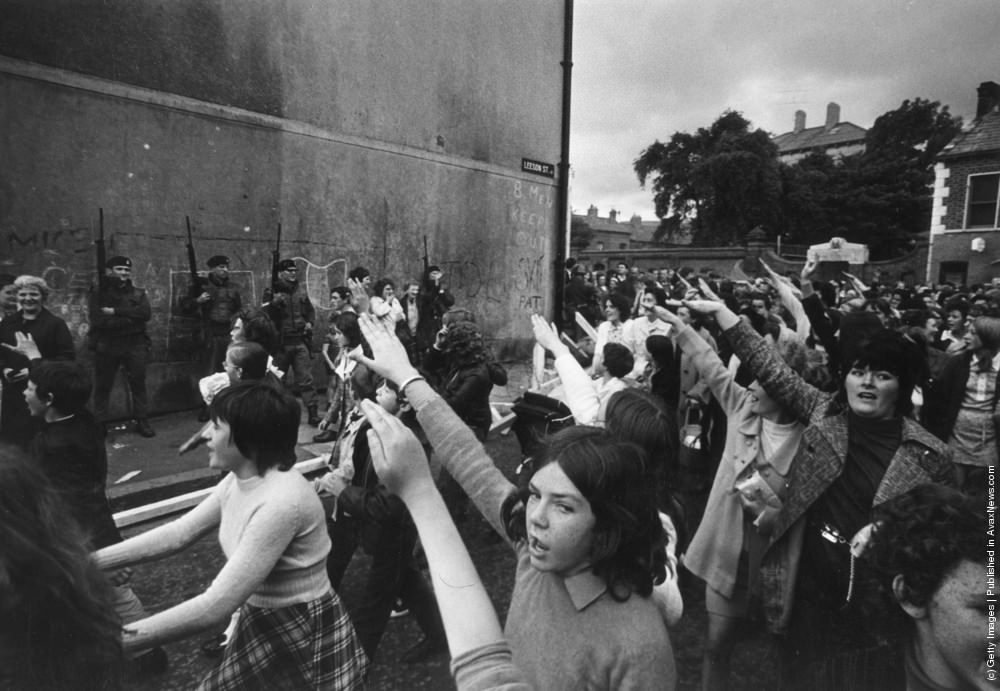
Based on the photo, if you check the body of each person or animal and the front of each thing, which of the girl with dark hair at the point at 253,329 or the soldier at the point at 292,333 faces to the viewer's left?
the girl with dark hair

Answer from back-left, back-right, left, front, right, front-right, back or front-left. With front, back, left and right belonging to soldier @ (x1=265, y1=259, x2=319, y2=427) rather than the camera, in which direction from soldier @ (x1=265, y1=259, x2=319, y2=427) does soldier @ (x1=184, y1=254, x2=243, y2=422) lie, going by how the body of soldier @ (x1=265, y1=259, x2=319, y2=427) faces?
right

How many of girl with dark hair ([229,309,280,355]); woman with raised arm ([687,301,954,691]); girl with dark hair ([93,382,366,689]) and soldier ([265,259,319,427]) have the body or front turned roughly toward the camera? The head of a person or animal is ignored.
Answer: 2

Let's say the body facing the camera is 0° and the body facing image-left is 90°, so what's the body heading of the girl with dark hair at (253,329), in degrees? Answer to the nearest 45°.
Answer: approximately 90°

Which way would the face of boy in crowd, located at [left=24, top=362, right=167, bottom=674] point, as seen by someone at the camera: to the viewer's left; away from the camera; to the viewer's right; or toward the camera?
to the viewer's left

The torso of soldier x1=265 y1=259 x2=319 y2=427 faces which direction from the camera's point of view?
toward the camera

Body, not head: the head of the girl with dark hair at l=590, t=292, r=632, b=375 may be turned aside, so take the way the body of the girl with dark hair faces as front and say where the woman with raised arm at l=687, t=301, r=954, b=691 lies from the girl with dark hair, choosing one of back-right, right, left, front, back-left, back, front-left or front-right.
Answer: front-left

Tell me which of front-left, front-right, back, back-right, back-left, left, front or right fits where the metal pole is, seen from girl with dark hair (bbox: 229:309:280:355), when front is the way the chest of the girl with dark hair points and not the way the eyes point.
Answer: back-right

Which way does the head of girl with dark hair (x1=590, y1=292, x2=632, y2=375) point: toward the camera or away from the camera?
toward the camera

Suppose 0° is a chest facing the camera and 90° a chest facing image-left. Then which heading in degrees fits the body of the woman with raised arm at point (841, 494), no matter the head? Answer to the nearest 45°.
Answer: approximately 0°

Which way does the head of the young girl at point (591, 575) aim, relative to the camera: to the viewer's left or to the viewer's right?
to the viewer's left

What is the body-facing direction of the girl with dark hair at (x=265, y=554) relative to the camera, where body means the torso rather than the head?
to the viewer's left

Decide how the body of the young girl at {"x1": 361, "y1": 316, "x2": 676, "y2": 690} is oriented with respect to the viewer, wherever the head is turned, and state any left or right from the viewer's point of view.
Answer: facing the viewer and to the left of the viewer

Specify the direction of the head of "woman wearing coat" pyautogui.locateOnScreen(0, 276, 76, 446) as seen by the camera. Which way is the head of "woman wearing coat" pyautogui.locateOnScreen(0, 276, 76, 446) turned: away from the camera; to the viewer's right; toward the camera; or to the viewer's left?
toward the camera

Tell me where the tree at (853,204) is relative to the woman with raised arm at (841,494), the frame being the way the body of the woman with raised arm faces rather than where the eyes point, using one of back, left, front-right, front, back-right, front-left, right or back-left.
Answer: back

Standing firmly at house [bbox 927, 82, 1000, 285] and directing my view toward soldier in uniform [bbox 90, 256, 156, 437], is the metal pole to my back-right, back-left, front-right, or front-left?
front-right
